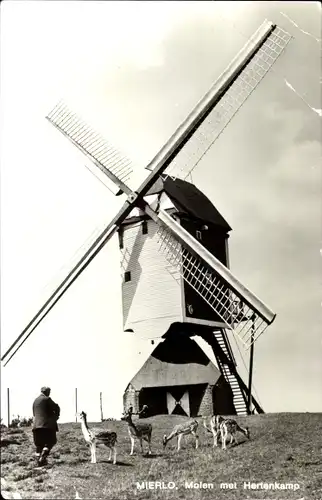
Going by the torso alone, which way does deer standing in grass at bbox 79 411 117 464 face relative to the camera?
to the viewer's left

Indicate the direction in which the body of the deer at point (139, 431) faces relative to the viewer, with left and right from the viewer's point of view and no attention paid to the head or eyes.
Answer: facing the viewer and to the left of the viewer

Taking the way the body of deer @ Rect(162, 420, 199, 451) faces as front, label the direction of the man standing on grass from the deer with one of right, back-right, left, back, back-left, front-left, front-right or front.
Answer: front

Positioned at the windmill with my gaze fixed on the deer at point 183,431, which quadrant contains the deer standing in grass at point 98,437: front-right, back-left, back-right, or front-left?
front-right

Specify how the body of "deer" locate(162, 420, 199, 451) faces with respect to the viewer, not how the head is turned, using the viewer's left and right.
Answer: facing to the left of the viewer

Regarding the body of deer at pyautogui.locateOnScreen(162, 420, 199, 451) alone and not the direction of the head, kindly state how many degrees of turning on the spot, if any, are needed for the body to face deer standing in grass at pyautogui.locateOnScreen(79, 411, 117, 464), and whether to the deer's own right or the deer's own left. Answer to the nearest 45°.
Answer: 0° — it already faces it

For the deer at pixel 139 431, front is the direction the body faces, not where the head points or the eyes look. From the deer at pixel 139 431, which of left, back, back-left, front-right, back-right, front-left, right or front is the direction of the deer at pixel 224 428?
back-left

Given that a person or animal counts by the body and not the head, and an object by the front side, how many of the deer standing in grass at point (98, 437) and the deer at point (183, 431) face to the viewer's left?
2

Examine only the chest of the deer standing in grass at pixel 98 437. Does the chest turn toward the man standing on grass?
yes
